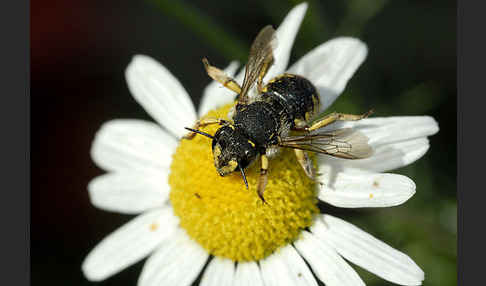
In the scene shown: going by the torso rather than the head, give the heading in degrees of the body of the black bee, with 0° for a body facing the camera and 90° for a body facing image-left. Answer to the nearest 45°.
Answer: approximately 45°
